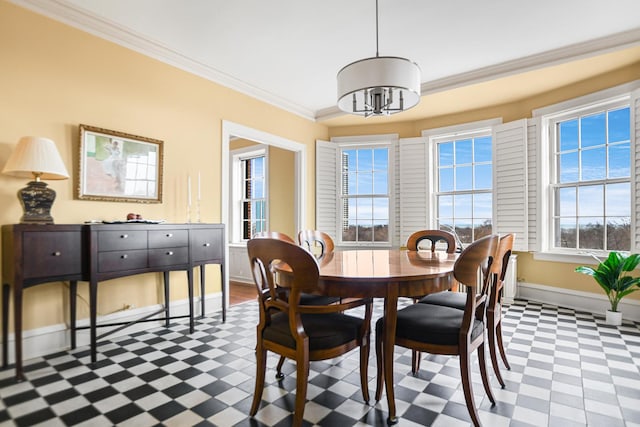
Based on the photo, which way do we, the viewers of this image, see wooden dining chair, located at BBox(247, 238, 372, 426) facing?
facing away from the viewer and to the right of the viewer

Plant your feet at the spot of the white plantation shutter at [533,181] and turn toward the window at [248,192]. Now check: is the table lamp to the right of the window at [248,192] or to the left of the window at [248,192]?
left

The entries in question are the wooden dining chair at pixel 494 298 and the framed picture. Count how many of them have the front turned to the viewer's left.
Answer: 1

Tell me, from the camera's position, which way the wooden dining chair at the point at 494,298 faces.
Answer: facing to the left of the viewer

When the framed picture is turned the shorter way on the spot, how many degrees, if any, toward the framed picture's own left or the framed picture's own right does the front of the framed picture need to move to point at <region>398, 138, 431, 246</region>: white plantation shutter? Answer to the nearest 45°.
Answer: approximately 45° to the framed picture's own left

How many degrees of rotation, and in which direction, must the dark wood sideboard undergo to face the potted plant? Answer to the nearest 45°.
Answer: approximately 45° to its left

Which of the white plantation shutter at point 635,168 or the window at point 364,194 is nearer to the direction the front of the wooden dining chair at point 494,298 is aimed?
the window

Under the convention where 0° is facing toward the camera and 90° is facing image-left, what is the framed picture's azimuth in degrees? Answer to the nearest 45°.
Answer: approximately 315°
